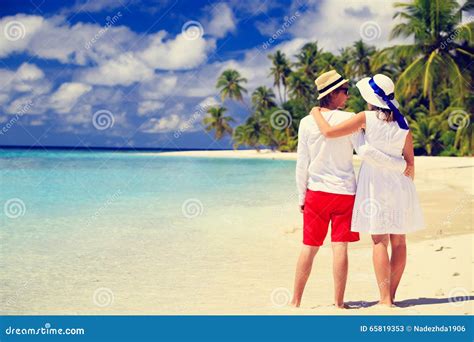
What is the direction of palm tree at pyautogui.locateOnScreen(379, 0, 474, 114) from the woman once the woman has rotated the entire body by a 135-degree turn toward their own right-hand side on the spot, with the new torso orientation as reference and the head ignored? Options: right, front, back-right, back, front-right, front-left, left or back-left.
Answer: back-left

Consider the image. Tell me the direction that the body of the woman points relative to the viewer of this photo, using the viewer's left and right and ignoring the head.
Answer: facing away from the viewer

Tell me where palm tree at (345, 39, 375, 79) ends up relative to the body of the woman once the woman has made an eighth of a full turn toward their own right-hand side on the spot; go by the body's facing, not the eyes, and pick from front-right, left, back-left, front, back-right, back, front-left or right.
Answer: front-left

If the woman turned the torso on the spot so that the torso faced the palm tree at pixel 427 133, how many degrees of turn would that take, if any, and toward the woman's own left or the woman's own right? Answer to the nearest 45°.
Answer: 0° — they already face it
